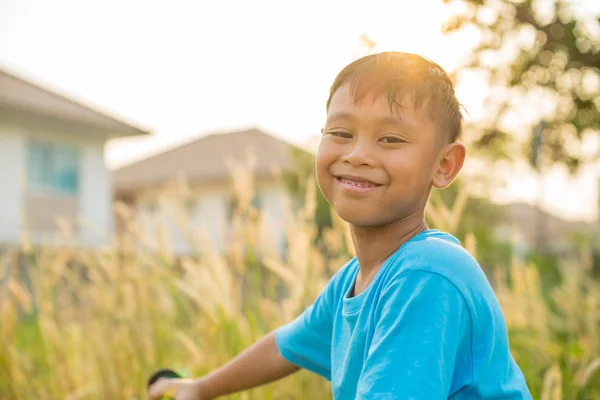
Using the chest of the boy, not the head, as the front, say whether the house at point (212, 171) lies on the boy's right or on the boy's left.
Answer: on the boy's right

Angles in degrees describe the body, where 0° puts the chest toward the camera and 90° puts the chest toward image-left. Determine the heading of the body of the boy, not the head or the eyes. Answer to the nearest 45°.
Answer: approximately 45°

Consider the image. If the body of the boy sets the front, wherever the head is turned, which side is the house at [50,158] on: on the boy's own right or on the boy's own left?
on the boy's own right
